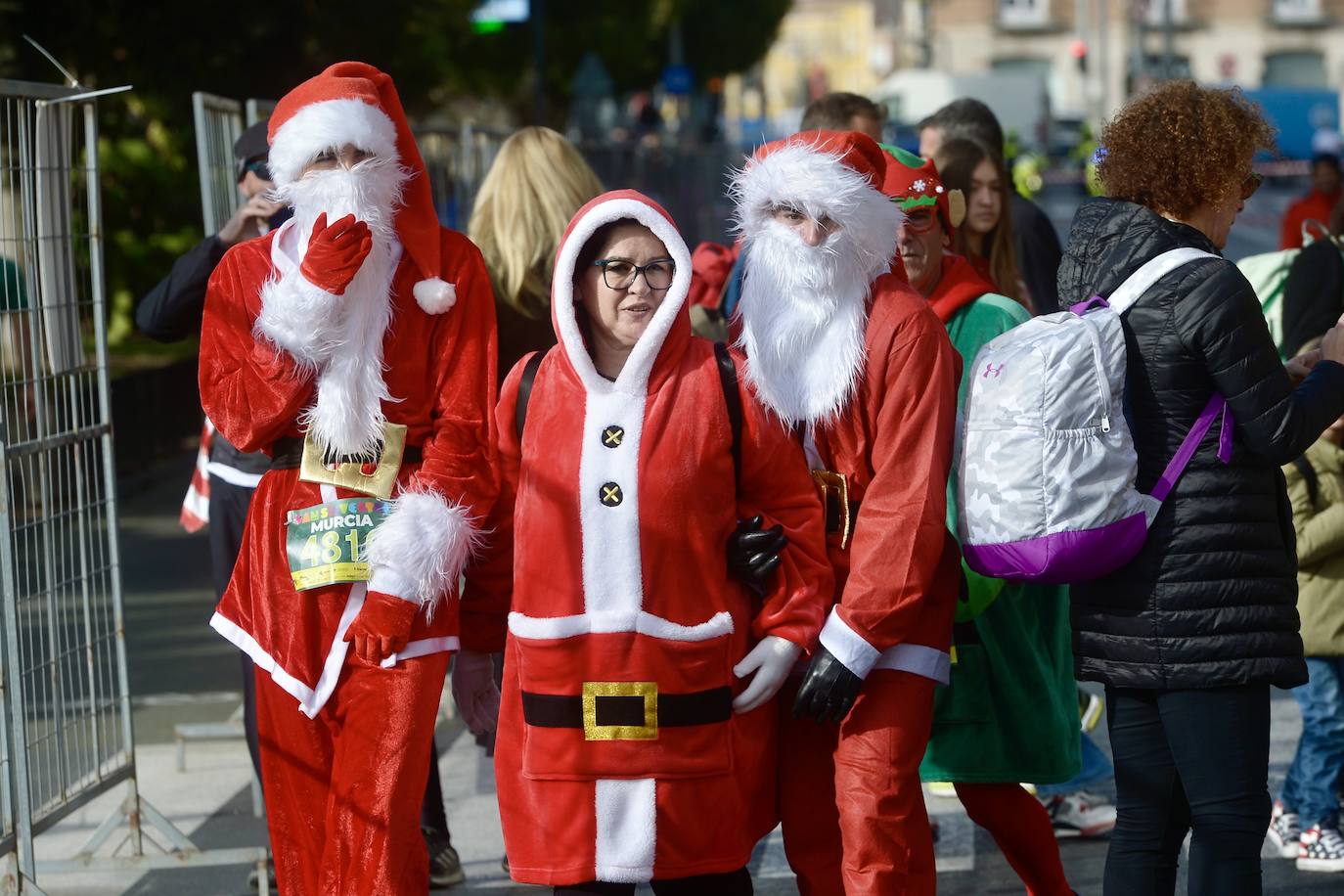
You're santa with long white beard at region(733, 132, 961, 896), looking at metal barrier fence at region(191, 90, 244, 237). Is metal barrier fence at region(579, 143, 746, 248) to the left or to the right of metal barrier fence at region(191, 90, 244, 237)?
right

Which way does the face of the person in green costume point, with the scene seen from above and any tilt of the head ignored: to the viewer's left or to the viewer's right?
to the viewer's left

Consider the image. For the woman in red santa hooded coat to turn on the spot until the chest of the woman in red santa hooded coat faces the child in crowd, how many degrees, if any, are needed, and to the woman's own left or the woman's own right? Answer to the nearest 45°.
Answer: approximately 135° to the woman's own left

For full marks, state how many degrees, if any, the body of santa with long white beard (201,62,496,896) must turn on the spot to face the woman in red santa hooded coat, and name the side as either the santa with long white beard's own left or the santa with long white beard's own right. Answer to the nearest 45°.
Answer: approximately 45° to the santa with long white beard's own left

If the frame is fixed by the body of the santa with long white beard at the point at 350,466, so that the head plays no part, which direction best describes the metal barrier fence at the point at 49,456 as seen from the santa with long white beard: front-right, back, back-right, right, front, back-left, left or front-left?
back-right

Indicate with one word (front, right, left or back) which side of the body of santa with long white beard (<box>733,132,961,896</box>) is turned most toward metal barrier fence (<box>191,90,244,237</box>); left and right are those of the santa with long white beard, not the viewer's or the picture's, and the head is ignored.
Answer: right

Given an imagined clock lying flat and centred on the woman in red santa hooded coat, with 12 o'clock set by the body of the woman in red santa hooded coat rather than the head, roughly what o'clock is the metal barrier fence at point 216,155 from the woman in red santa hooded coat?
The metal barrier fence is roughly at 5 o'clock from the woman in red santa hooded coat.

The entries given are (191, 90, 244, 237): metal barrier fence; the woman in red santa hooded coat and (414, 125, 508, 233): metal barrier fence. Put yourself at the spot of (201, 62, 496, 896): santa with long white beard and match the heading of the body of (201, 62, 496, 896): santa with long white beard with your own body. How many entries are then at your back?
2

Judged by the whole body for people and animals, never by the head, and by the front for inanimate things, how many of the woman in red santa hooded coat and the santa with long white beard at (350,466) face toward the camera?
2

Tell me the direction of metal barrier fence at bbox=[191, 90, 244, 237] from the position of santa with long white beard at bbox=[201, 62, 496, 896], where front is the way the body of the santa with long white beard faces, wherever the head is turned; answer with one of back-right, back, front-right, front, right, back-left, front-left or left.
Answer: back

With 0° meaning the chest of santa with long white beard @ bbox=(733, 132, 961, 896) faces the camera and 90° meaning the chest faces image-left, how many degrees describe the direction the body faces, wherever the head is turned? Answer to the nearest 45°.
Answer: approximately 45°

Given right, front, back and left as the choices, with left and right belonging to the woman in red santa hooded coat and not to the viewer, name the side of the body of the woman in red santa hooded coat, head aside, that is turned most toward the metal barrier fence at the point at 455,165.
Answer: back

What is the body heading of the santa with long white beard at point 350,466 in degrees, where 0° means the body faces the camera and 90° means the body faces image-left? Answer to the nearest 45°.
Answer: approximately 0°
